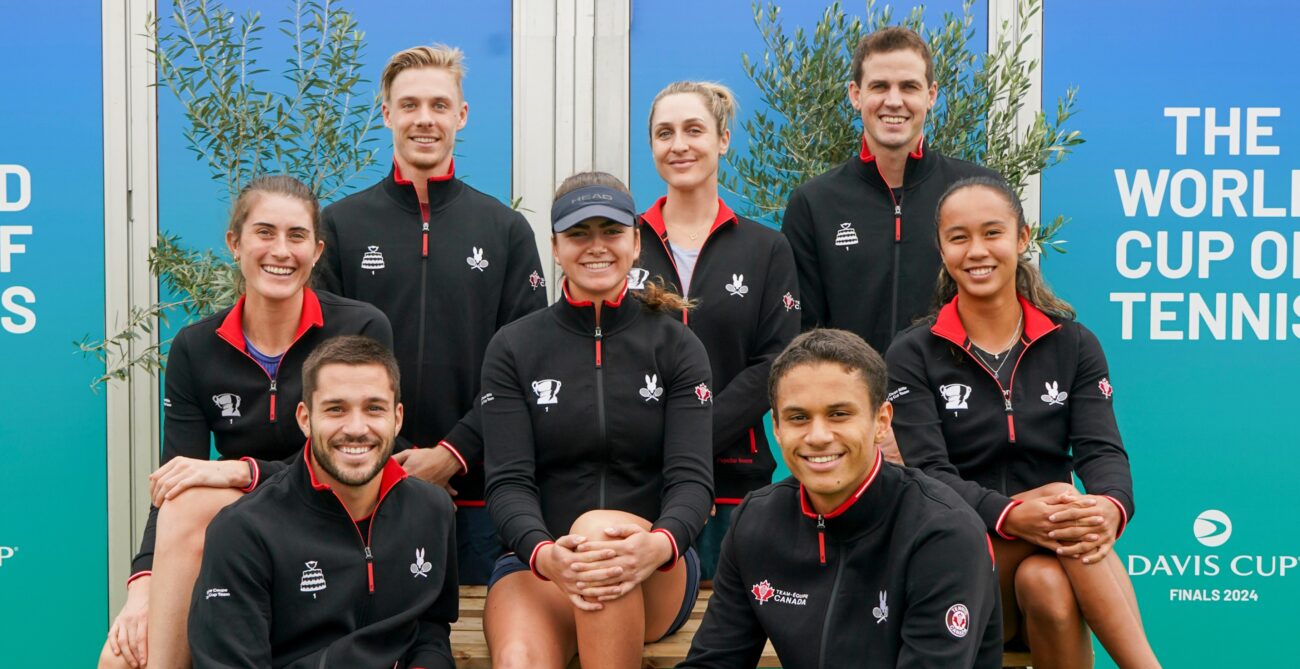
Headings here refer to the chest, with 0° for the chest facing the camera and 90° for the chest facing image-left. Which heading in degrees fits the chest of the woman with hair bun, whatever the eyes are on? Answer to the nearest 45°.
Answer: approximately 45°

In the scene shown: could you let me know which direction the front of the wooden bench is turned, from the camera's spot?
facing the viewer

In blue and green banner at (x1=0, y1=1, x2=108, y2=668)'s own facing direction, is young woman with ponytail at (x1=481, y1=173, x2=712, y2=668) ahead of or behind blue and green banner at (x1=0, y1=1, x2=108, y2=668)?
ahead

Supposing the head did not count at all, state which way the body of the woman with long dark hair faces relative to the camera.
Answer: toward the camera

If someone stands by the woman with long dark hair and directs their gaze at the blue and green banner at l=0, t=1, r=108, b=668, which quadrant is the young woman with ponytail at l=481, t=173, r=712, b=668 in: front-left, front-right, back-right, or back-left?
front-left

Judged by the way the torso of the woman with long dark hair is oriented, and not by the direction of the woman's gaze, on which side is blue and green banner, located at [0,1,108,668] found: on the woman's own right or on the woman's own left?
on the woman's own right

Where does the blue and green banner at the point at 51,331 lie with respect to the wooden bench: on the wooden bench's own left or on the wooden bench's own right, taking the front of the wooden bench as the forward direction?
on the wooden bench's own right

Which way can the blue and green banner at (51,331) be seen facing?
toward the camera

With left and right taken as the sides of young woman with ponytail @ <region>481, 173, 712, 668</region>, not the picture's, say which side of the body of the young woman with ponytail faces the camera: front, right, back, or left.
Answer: front
